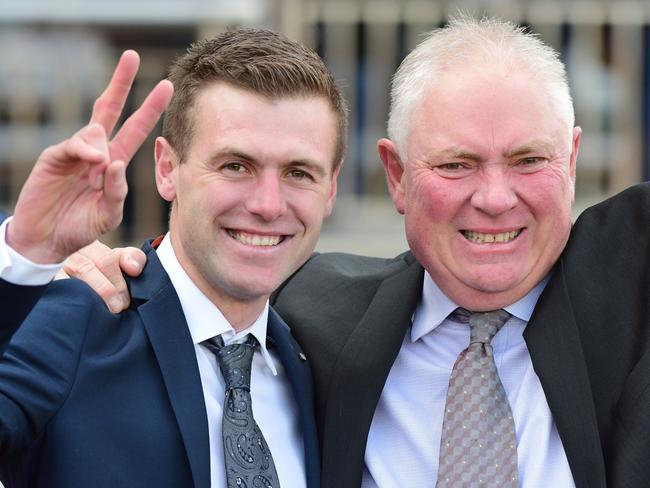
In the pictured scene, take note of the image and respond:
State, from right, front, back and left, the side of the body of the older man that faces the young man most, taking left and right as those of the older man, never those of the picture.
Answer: right

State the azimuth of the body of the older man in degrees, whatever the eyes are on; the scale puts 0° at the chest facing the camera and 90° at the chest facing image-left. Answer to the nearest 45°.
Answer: approximately 0°

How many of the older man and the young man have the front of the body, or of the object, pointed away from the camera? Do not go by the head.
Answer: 0

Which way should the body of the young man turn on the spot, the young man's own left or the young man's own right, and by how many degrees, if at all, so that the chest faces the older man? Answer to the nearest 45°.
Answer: approximately 45° to the young man's own left

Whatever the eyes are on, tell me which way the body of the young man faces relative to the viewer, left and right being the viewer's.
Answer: facing the viewer and to the right of the viewer
